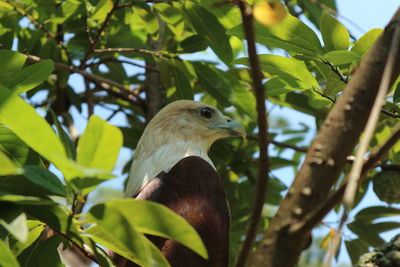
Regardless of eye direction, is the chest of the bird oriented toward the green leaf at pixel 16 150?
no
